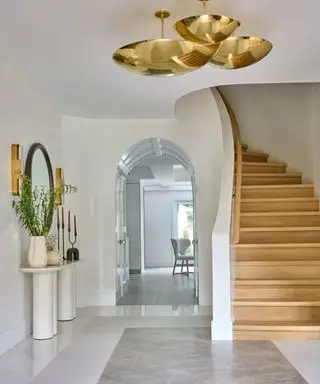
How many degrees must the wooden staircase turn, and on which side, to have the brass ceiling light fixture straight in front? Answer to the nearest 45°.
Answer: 0° — it already faces it

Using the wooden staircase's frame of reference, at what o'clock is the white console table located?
The white console table is roughly at 2 o'clock from the wooden staircase.

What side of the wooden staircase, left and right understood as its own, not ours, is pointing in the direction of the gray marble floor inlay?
front

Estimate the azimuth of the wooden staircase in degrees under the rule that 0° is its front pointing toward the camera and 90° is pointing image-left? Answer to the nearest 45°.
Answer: approximately 0°

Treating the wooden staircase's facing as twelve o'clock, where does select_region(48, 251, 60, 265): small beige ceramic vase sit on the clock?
The small beige ceramic vase is roughly at 2 o'clock from the wooden staircase.

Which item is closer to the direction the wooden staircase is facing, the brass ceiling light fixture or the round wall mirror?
the brass ceiling light fixture

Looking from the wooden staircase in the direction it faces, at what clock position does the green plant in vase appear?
The green plant in vase is roughly at 2 o'clock from the wooden staircase.

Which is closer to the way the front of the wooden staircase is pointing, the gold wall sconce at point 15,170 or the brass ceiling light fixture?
the brass ceiling light fixture

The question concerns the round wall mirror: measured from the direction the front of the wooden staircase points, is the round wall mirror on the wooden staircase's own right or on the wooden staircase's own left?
on the wooden staircase's own right

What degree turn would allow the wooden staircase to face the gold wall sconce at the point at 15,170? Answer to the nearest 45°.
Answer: approximately 45° to its right

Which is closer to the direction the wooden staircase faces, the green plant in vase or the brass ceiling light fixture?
the brass ceiling light fixture
